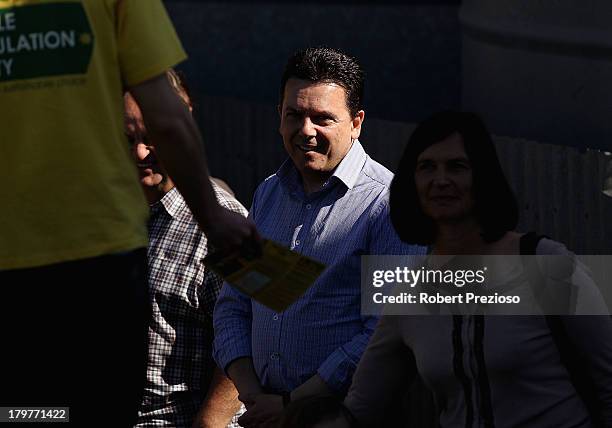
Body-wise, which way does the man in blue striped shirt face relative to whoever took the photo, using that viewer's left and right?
facing the viewer and to the left of the viewer

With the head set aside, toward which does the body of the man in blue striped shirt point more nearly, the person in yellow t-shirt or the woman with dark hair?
the person in yellow t-shirt

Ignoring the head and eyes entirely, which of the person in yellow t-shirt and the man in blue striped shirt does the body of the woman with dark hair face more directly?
the person in yellow t-shirt

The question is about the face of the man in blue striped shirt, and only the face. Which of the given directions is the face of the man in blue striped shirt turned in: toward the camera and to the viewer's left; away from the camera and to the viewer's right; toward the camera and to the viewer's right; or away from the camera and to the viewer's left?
toward the camera and to the viewer's left

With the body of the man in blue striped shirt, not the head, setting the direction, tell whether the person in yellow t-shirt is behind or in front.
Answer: in front

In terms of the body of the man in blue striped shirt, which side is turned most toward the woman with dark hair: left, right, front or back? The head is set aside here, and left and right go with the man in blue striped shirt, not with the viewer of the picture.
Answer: left

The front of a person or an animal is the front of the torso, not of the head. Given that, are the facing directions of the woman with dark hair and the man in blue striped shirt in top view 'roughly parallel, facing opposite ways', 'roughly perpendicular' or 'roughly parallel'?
roughly parallel

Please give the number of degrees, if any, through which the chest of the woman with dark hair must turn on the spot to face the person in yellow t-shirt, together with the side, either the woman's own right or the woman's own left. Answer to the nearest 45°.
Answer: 0° — they already face them

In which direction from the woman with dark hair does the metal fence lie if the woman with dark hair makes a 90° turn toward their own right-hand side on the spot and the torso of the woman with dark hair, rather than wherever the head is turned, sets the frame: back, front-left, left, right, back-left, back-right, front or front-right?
front-right
